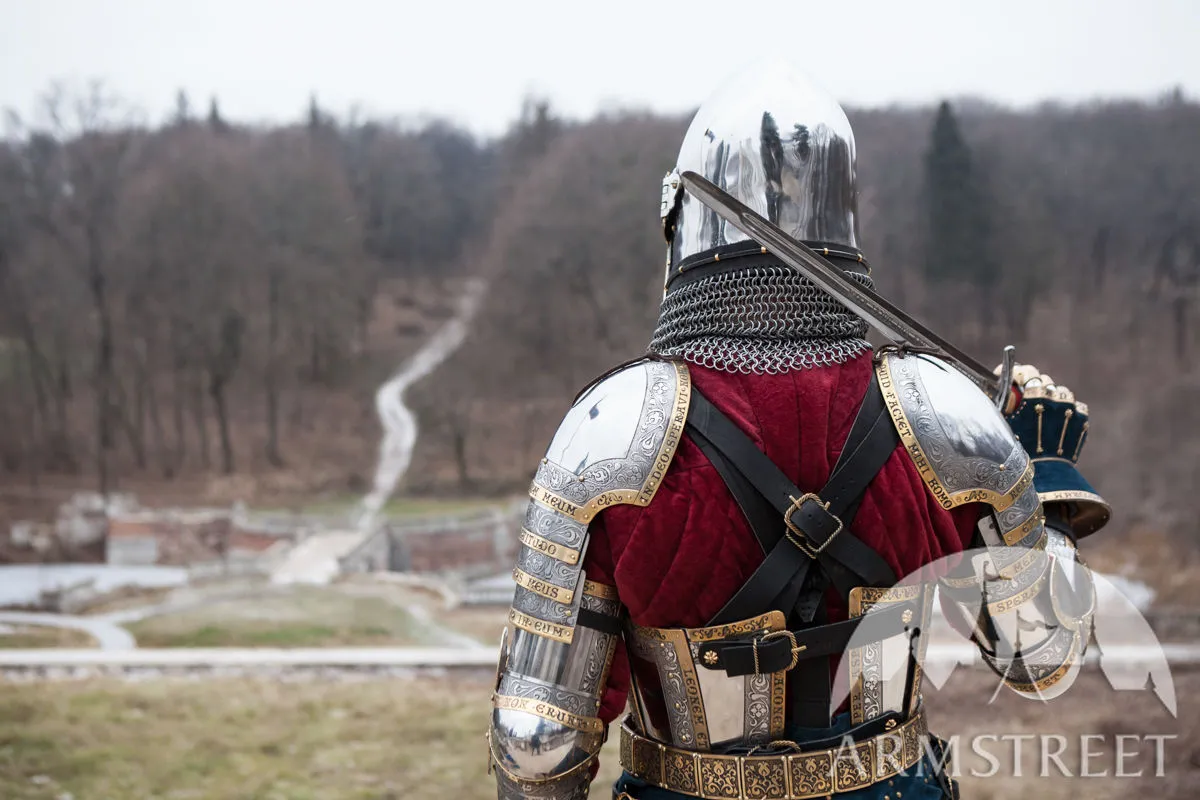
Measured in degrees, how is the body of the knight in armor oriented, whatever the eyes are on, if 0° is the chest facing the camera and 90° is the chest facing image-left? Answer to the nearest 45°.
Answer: approximately 180°
